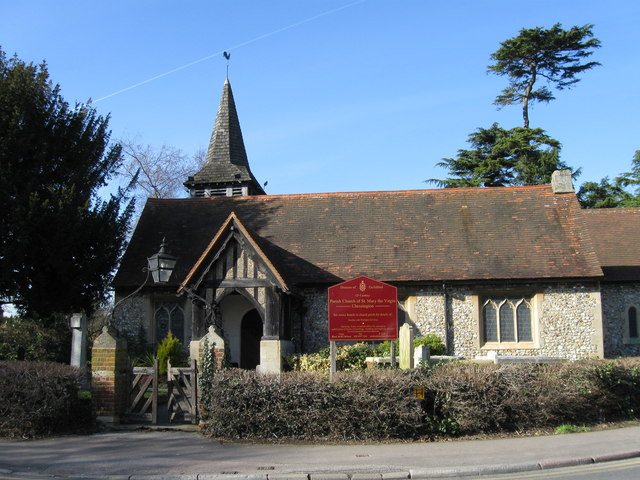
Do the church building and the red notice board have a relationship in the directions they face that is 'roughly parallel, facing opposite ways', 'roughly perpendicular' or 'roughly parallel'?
roughly parallel

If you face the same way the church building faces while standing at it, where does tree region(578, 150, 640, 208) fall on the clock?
The tree is roughly at 7 o'clock from the church building.

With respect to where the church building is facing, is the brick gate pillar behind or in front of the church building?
in front

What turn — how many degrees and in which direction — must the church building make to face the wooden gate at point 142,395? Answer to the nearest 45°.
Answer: approximately 45° to its right

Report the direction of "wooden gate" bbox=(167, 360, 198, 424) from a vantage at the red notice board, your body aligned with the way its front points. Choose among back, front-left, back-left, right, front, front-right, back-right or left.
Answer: right

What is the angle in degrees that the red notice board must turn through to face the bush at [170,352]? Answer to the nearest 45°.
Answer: approximately 135° to its right

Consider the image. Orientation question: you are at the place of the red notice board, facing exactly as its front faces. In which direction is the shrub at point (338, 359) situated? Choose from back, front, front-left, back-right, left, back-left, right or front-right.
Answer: back

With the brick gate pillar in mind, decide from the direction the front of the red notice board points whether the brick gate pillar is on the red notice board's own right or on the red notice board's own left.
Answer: on the red notice board's own right

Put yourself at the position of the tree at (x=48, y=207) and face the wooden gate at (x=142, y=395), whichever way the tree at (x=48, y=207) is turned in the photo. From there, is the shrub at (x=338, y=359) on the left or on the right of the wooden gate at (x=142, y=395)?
left

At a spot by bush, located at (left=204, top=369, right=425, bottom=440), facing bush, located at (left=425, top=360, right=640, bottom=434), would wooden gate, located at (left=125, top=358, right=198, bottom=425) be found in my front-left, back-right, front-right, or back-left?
back-left

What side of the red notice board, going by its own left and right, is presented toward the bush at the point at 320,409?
front

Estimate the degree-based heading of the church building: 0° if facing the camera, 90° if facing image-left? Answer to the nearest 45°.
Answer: approximately 0°

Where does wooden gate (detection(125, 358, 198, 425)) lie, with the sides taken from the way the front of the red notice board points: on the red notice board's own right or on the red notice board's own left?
on the red notice board's own right

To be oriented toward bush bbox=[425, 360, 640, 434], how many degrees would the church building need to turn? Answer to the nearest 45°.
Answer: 0° — it already faces it

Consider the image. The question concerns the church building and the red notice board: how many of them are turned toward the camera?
2

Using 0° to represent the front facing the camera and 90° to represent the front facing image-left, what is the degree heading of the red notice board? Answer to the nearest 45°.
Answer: approximately 0°

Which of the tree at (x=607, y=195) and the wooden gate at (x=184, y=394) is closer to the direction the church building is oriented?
the wooden gate
